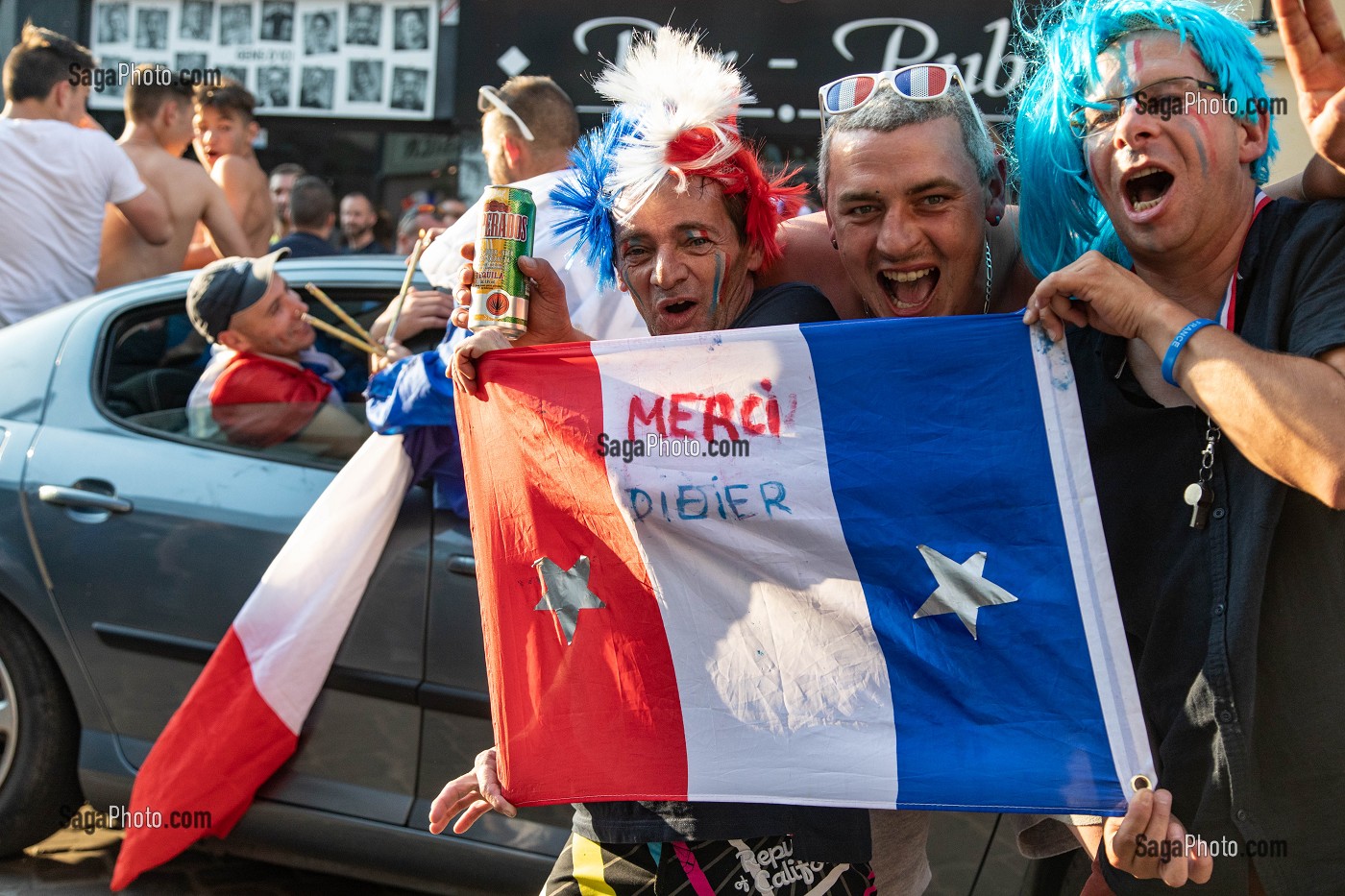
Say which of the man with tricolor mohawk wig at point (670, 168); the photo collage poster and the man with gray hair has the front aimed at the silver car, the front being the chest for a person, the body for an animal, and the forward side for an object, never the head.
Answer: the photo collage poster

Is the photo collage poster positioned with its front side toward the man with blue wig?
yes

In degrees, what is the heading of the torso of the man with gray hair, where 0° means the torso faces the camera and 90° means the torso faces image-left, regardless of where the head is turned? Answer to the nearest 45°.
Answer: approximately 0°

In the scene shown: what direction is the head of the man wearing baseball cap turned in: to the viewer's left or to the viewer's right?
to the viewer's right

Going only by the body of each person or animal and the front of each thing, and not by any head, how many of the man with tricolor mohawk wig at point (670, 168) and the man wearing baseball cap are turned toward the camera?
1

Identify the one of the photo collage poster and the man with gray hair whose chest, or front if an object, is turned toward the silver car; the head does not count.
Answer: the photo collage poster

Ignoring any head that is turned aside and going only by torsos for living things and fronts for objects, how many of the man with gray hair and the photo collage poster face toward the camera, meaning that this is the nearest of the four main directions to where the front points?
2

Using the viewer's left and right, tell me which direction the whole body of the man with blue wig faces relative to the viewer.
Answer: facing the viewer and to the left of the viewer

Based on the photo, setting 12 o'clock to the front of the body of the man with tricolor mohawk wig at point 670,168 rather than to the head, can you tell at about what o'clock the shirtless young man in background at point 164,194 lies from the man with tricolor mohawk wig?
The shirtless young man in background is roughly at 5 o'clock from the man with tricolor mohawk wig.

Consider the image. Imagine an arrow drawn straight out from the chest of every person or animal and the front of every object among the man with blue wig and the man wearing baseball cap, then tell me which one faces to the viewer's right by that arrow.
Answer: the man wearing baseball cap
